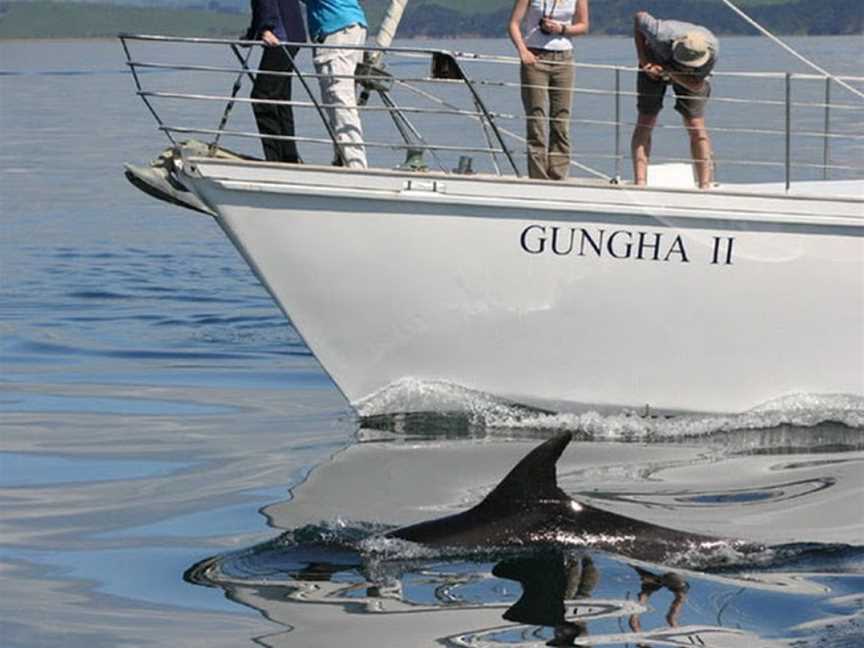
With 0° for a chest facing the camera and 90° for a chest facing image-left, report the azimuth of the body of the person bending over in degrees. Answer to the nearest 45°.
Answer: approximately 0°

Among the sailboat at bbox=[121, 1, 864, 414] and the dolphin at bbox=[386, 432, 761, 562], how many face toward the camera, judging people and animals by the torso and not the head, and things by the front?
0

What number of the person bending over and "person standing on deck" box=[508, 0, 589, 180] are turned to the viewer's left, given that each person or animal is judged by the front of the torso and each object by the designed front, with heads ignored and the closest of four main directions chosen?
0

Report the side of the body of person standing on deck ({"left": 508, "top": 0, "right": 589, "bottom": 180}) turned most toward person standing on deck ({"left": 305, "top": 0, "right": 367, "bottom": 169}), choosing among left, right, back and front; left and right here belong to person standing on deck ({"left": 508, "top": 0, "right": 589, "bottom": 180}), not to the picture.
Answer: right

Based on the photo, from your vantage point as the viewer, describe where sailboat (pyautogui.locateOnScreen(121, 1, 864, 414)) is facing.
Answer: facing to the left of the viewer

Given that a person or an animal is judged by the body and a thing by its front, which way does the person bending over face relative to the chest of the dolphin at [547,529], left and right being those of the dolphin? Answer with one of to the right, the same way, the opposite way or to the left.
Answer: to the left

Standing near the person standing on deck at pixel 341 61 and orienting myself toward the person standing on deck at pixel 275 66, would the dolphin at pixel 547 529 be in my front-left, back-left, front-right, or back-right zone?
back-left

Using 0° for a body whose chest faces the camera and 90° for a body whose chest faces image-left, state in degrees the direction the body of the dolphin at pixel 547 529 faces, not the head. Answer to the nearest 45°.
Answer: approximately 90°

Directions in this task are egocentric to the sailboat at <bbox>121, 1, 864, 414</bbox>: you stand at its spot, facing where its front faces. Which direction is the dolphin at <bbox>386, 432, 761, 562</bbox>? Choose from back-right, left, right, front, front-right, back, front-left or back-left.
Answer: left
